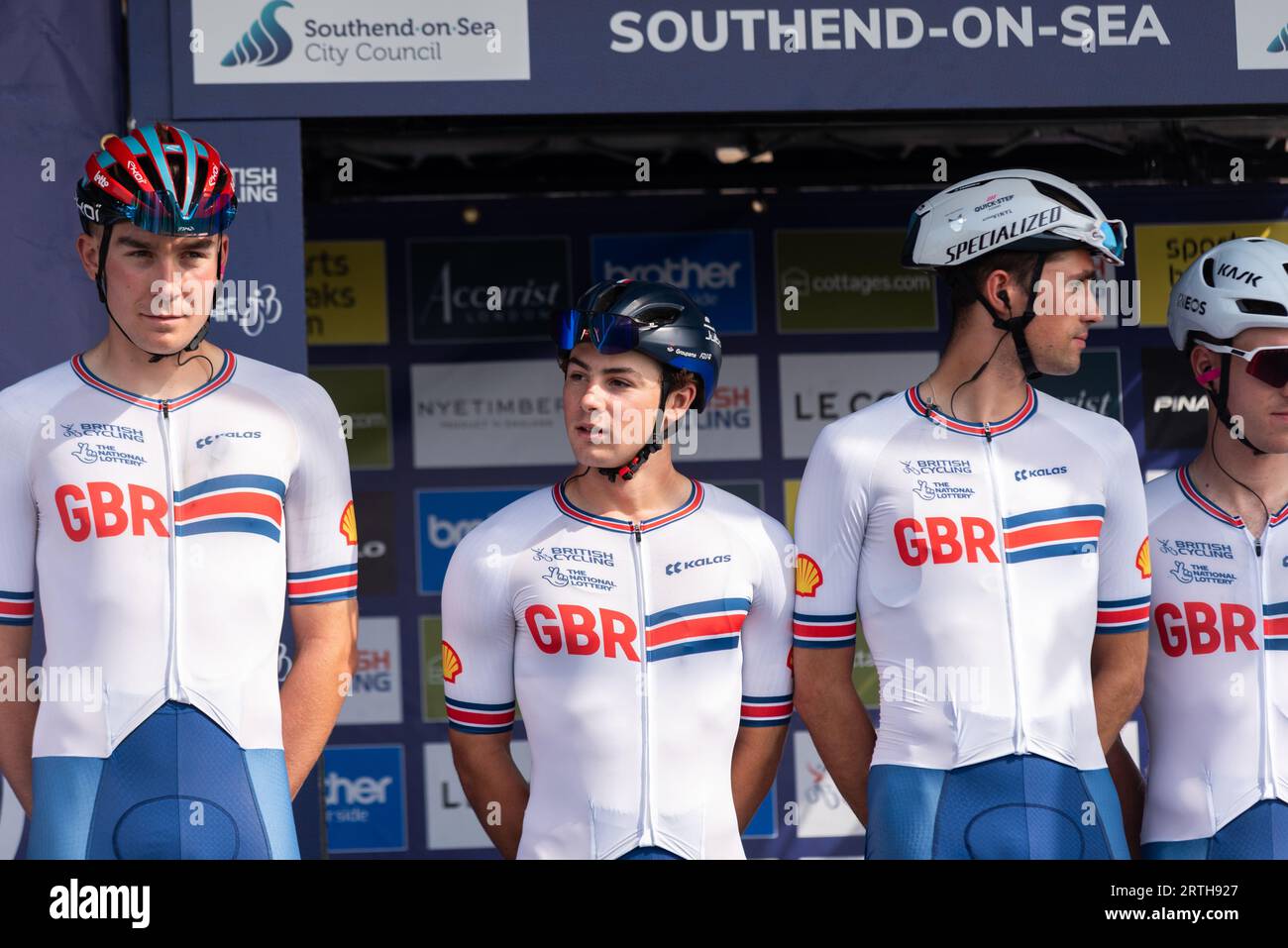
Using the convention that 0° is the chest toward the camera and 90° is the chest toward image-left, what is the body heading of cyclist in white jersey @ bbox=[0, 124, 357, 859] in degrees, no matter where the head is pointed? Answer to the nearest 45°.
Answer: approximately 0°

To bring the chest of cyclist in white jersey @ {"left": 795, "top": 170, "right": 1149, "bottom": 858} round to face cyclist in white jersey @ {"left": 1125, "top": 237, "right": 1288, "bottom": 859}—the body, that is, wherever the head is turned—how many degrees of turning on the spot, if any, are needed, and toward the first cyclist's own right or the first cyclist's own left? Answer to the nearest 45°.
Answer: approximately 135° to the first cyclist's own left

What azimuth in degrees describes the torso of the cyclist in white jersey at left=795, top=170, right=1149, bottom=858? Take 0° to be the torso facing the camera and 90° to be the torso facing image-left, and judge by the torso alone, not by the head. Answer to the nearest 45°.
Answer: approximately 0°

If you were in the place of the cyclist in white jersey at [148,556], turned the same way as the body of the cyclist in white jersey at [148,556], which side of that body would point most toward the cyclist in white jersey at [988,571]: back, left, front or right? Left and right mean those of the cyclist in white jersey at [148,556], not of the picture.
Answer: left

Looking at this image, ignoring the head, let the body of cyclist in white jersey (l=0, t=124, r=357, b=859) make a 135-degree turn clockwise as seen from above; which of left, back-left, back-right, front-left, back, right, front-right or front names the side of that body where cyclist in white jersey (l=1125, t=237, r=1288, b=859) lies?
back-right

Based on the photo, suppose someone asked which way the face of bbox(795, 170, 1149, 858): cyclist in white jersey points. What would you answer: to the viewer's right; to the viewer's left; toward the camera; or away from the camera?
to the viewer's right

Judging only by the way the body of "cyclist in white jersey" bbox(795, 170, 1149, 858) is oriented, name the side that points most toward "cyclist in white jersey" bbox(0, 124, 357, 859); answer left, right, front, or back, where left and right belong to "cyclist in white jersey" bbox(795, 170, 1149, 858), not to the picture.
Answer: right

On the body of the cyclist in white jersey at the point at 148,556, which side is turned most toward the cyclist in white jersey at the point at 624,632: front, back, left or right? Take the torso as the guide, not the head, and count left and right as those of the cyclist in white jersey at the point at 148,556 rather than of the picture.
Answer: left
